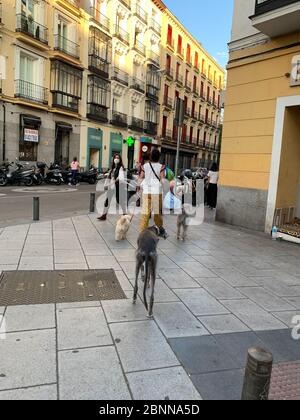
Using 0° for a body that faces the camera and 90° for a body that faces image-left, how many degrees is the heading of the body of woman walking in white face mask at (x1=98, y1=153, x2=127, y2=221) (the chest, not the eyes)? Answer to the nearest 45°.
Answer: approximately 45°

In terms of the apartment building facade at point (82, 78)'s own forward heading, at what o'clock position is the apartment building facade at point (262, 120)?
the apartment building facade at point (262, 120) is roughly at 1 o'clock from the apartment building facade at point (82, 78).

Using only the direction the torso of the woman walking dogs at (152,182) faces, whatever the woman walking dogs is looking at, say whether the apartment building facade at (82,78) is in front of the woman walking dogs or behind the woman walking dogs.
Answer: in front

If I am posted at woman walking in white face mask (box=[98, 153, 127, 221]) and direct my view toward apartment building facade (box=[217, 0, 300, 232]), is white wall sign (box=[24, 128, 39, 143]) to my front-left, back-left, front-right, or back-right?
back-left

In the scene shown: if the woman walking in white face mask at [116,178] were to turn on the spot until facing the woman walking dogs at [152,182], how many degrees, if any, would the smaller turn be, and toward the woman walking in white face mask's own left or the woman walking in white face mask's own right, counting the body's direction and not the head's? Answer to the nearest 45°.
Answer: approximately 45° to the woman walking in white face mask's own left

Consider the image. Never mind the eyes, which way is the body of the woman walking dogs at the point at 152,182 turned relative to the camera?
away from the camera

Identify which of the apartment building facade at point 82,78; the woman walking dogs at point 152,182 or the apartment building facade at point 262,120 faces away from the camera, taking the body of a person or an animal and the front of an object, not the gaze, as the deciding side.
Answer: the woman walking dogs

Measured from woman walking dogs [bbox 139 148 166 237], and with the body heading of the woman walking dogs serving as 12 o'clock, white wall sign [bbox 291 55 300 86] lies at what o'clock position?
The white wall sign is roughly at 2 o'clock from the woman walking dogs.

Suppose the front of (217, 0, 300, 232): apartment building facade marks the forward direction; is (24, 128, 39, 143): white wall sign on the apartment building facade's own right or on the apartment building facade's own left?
on the apartment building facade's own right

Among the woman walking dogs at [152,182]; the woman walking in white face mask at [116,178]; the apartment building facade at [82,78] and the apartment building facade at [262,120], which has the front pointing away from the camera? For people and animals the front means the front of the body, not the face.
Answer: the woman walking dogs at [152,182]
